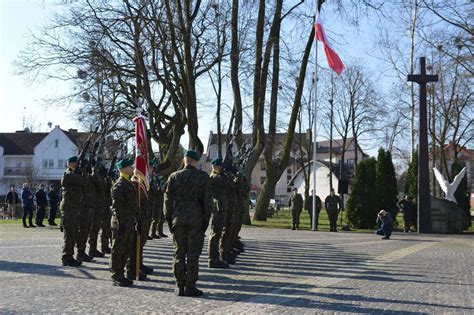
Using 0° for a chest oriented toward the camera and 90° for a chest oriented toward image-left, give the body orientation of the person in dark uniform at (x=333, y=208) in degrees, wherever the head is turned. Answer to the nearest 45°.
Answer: approximately 0°

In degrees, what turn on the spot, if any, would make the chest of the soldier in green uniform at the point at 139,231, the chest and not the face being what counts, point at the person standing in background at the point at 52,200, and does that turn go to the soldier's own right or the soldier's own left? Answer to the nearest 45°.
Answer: approximately 90° to the soldier's own left

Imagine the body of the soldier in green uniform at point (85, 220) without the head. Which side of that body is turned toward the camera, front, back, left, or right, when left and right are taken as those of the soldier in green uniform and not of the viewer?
right

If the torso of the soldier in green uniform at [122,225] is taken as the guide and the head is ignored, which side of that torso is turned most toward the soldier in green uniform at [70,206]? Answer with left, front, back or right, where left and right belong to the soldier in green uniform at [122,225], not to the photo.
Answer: left

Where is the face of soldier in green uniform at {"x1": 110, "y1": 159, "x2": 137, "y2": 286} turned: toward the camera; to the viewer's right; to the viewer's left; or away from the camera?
to the viewer's right

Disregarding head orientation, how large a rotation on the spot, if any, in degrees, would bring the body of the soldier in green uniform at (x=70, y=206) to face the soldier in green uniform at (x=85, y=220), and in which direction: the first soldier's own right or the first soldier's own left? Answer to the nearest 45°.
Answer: approximately 45° to the first soldier's own left

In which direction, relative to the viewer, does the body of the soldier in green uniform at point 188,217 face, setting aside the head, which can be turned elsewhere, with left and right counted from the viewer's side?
facing away from the viewer

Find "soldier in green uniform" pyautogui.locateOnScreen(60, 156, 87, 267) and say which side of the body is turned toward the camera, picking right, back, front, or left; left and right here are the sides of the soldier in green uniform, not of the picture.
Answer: right
